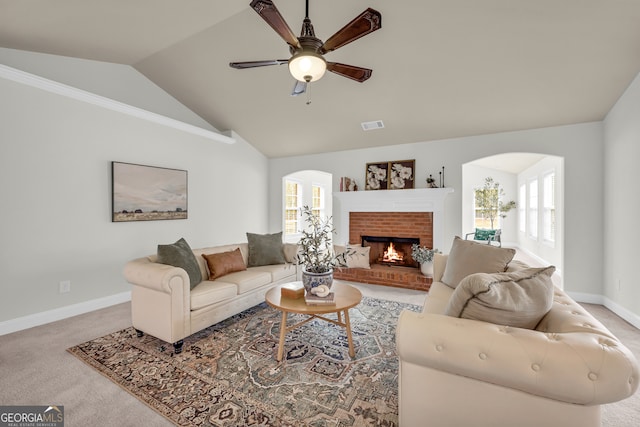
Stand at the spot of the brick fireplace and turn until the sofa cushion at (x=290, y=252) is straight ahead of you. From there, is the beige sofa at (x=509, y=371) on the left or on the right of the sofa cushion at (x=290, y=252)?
left

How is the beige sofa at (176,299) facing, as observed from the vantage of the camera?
facing the viewer and to the right of the viewer

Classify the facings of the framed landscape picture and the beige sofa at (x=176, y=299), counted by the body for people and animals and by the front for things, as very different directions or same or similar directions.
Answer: same or similar directions

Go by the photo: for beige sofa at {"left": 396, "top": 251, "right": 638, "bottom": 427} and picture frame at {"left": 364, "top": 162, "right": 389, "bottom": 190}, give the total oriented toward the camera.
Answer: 1

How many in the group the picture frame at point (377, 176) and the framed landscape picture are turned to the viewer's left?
0

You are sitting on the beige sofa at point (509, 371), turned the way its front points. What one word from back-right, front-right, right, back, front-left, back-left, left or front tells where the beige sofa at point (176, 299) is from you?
front

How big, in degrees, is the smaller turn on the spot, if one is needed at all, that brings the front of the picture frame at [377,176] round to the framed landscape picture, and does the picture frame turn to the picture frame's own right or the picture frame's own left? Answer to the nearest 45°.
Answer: approximately 45° to the picture frame's own right

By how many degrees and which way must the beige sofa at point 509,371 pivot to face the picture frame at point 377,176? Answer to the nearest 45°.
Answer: approximately 45° to its right

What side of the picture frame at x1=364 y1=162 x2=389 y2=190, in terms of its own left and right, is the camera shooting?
front

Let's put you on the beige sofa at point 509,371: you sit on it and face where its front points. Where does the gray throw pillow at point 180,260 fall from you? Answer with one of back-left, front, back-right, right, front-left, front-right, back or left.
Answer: front

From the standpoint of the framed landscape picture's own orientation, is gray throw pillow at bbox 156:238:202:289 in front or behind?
in front

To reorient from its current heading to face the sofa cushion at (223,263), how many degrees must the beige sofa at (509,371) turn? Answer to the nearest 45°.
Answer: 0° — it already faces it

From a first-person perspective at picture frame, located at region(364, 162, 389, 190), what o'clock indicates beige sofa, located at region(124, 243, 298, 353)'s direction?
The beige sofa is roughly at 1 o'clock from the picture frame.

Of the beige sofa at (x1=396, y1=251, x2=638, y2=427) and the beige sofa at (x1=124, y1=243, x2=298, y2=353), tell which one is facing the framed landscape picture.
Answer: the beige sofa at (x1=396, y1=251, x2=638, y2=427)

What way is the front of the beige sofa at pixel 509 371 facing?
to the viewer's left

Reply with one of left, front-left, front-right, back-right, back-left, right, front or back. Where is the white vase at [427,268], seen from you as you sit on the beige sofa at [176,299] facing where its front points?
front-left

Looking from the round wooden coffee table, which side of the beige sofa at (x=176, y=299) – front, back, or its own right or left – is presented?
front
